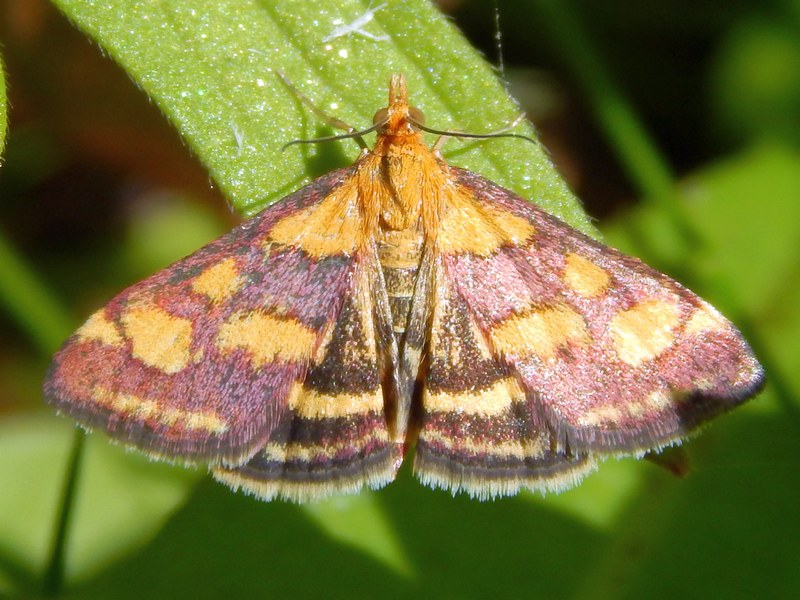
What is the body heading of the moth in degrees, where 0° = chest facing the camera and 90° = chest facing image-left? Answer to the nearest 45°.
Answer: approximately 180°
